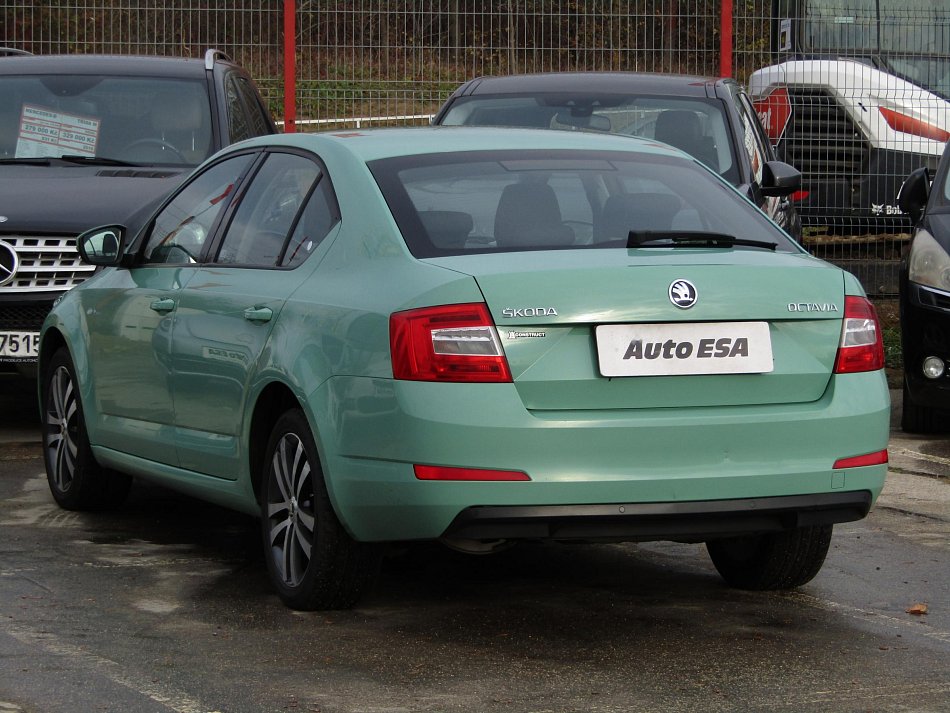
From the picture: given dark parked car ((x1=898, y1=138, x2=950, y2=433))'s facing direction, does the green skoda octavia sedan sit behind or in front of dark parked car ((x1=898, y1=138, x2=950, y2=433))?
in front

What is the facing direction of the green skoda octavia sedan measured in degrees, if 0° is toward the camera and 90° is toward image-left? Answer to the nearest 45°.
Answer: approximately 135°

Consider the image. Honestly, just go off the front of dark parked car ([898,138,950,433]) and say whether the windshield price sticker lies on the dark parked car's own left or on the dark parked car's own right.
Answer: on the dark parked car's own right

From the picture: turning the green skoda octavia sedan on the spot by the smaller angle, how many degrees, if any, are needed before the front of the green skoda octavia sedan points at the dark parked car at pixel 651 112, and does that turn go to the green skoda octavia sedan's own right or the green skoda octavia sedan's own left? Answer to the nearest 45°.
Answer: approximately 45° to the green skoda octavia sedan's own right

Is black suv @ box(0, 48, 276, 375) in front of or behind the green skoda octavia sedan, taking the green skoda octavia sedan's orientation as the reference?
in front

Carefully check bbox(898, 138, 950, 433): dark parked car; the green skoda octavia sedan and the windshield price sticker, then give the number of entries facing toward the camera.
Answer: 2

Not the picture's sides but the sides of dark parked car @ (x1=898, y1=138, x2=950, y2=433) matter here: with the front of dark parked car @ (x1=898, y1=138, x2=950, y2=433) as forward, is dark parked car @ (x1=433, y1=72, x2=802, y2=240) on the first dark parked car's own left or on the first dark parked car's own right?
on the first dark parked car's own right

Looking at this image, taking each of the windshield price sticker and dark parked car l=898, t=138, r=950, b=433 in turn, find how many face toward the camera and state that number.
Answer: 2

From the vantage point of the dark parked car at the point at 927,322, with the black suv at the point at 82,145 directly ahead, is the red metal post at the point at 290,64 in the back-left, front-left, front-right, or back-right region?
front-right

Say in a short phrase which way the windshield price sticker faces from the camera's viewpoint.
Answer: facing the viewer

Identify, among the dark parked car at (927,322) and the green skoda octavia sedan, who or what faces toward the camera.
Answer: the dark parked car

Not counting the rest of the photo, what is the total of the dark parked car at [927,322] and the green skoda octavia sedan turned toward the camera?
1

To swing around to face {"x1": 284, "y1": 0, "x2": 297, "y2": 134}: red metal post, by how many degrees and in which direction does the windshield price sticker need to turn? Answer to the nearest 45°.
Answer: approximately 180°
